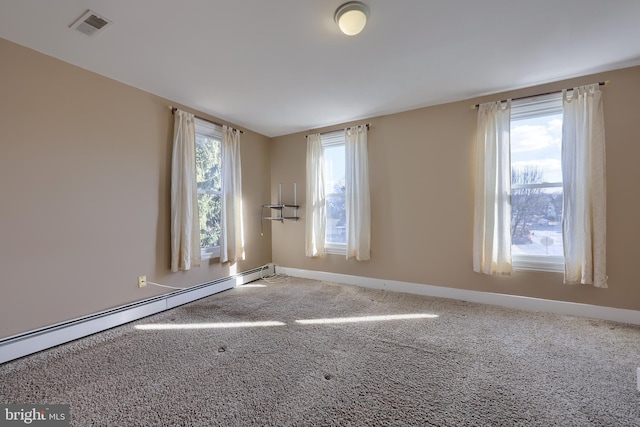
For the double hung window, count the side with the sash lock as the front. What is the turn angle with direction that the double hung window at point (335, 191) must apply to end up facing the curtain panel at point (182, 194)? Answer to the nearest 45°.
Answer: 0° — it already faces it

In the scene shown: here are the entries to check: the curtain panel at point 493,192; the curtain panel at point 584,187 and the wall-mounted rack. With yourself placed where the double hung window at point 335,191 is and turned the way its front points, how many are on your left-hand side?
2

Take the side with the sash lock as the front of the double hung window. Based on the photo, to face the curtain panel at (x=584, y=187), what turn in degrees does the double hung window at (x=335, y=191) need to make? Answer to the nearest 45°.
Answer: approximately 90° to its left

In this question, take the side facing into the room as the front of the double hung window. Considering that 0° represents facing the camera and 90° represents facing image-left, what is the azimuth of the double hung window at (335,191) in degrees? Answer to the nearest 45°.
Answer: approximately 45°

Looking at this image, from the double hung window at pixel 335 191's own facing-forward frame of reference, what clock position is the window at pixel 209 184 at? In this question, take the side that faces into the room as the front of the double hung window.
The window is roughly at 1 o'clock from the double hung window.

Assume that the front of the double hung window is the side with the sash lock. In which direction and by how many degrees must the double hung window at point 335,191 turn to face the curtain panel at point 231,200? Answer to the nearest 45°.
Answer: approximately 45° to its right

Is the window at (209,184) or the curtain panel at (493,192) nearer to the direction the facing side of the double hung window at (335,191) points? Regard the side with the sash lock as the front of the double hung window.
the window
